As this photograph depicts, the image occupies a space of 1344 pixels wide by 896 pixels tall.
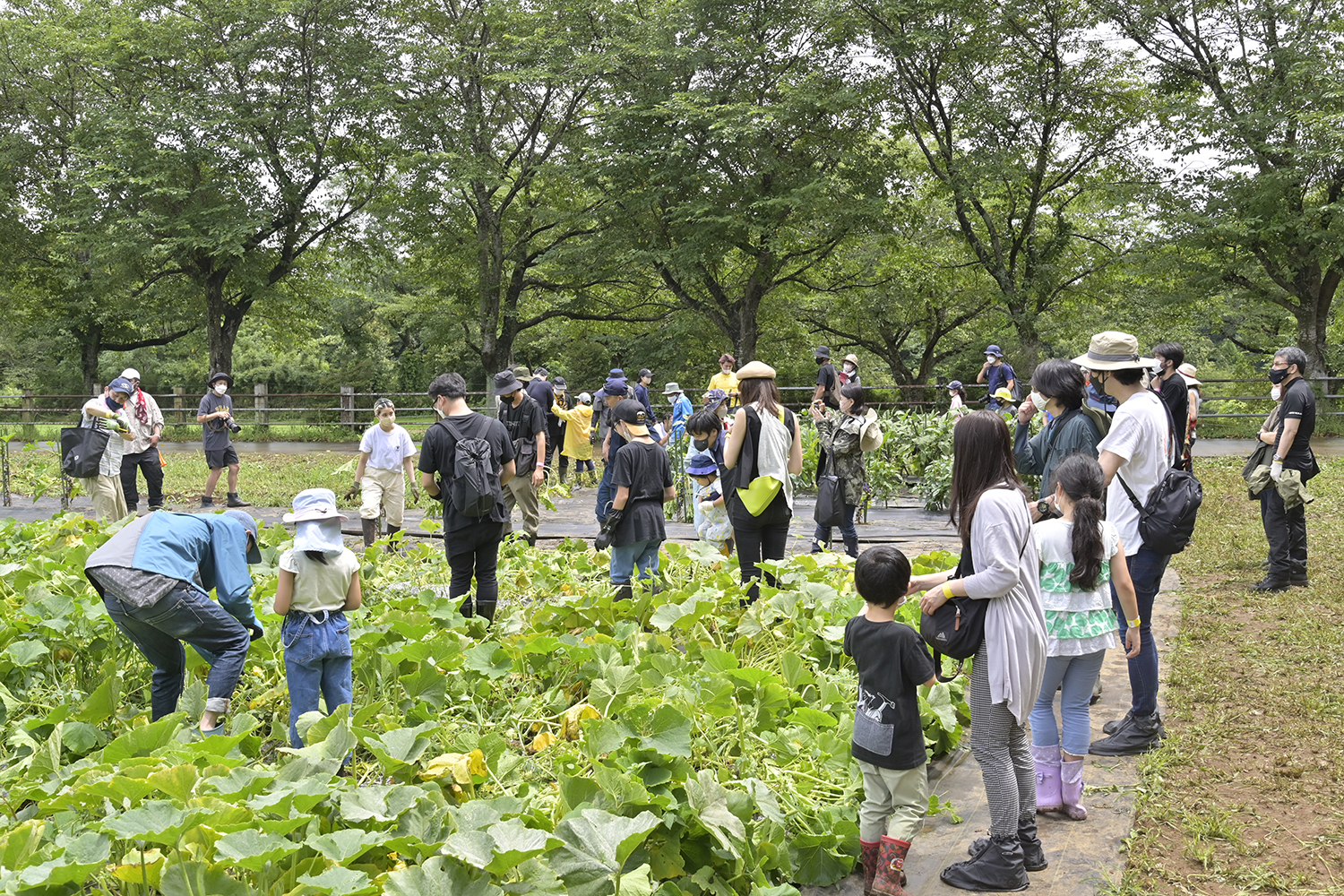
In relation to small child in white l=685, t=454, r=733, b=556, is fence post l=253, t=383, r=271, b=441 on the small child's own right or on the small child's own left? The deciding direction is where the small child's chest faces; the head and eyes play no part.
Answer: on the small child's own right

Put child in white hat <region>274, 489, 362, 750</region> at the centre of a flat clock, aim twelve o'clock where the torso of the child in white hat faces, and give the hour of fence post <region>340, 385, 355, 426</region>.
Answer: The fence post is roughly at 12 o'clock from the child in white hat.

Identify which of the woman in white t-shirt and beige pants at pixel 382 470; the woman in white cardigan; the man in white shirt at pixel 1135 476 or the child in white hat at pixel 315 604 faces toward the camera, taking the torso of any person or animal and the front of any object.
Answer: the woman in white t-shirt and beige pants

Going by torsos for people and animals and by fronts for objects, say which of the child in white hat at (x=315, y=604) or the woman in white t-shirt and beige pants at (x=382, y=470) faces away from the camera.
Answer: the child in white hat

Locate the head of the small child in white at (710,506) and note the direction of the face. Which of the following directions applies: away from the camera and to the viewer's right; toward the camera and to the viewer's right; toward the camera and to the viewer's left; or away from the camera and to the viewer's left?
toward the camera and to the viewer's left

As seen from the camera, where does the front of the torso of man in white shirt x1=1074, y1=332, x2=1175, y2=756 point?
to the viewer's left

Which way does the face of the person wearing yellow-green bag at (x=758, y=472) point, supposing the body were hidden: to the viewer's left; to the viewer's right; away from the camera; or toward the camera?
away from the camera

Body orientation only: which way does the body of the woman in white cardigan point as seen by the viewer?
to the viewer's left

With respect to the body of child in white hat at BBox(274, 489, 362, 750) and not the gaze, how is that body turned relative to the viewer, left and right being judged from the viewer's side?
facing away from the viewer

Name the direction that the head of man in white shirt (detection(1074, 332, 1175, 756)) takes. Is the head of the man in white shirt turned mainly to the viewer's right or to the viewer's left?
to the viewer's left

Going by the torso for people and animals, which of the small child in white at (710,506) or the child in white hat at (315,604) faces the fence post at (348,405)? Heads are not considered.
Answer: the child in white hat

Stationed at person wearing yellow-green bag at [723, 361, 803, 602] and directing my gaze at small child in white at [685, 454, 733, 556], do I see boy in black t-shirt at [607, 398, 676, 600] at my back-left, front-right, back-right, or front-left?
front-left

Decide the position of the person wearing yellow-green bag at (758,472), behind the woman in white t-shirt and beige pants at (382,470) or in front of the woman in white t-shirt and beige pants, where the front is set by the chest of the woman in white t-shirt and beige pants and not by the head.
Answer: in front

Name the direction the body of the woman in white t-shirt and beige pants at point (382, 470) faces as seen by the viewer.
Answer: toward the camera

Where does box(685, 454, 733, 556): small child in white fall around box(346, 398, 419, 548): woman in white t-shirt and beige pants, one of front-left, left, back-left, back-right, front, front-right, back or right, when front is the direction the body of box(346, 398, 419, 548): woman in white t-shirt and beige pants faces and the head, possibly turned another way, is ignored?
front-left
